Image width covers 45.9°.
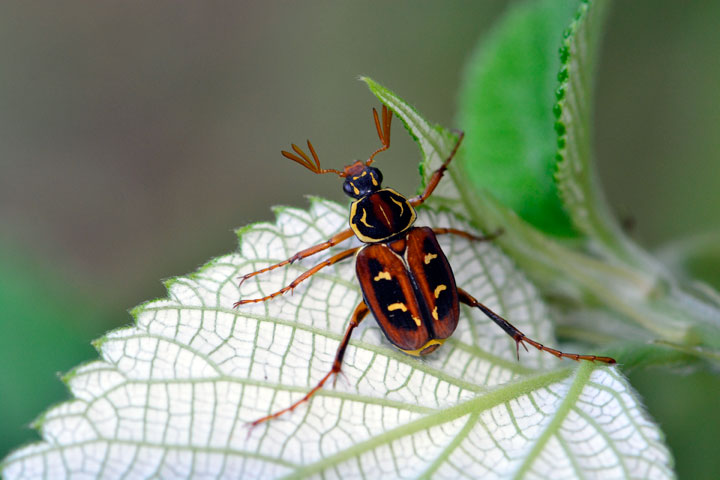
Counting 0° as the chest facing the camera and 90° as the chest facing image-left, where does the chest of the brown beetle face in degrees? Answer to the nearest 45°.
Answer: approximately 180°
